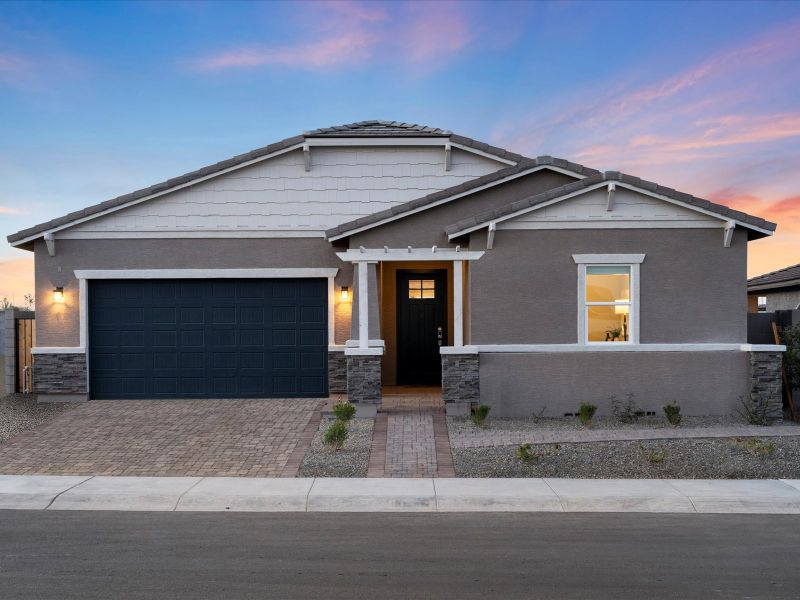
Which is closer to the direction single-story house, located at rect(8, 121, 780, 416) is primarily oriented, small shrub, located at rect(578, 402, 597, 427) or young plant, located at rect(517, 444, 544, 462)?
the young plant

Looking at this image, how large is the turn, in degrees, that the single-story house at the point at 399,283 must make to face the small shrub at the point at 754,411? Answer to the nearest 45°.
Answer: approximately 90° to its left

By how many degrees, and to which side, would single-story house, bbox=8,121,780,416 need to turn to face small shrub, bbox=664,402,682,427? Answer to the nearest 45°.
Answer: approximately 45° to its left

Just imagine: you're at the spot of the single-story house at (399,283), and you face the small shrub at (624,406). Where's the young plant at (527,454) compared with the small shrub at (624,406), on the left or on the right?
right

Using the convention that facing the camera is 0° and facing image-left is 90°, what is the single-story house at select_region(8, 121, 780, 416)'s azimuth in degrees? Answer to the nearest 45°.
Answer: approximately 0°

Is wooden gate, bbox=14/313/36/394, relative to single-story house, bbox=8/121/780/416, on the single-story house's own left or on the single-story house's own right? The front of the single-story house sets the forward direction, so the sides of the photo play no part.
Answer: on the single-story house's own right

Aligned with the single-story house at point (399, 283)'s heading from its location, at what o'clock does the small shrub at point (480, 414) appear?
The small shrub is roughly at 11 o'clock from the single-story house.

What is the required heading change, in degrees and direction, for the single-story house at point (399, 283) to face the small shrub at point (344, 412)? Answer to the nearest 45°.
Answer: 0° — it already faces it

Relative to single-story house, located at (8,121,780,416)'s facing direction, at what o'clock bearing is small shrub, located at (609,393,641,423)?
The small shrub is roughly at 10 o'clock from the single-story house.

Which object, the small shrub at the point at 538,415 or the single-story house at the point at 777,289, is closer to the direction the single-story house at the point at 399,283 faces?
the small shrub
